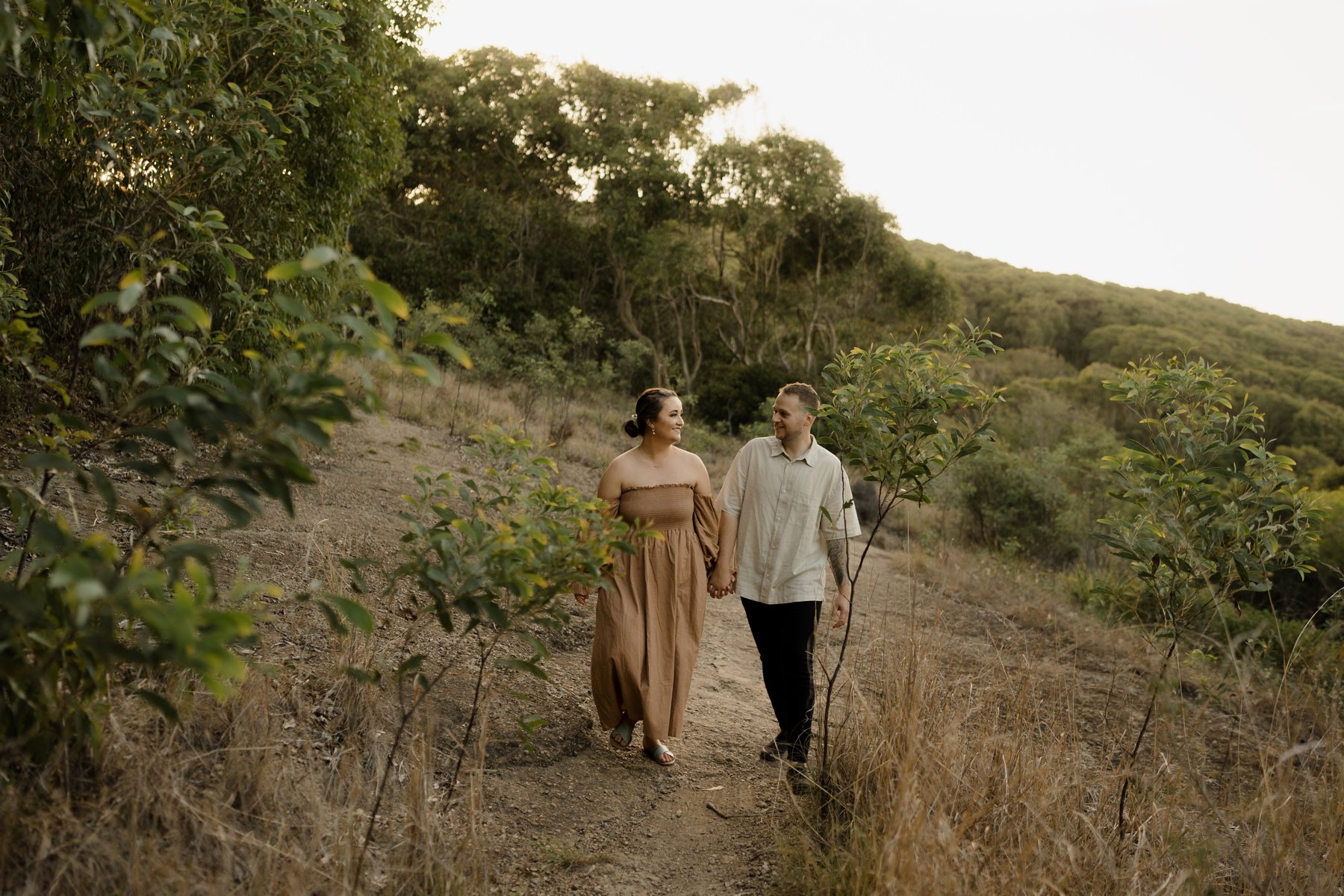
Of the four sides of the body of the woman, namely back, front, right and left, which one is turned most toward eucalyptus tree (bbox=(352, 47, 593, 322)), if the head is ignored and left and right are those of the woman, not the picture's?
back

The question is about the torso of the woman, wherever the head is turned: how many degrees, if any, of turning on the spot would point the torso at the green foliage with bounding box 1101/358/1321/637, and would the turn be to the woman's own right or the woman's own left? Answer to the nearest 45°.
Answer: approximately 90° to the woman's own left

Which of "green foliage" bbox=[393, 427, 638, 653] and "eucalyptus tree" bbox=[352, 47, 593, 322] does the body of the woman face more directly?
the green foliage

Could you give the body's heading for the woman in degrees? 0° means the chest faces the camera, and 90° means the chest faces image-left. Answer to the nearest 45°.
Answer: approximately 0°

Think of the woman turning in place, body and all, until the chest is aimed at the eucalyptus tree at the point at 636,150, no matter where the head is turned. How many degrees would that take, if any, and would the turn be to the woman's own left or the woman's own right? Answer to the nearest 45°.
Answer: approximately 180°

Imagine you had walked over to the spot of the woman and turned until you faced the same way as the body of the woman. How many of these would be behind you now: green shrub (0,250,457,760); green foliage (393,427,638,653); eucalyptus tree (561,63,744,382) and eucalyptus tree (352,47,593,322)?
2
